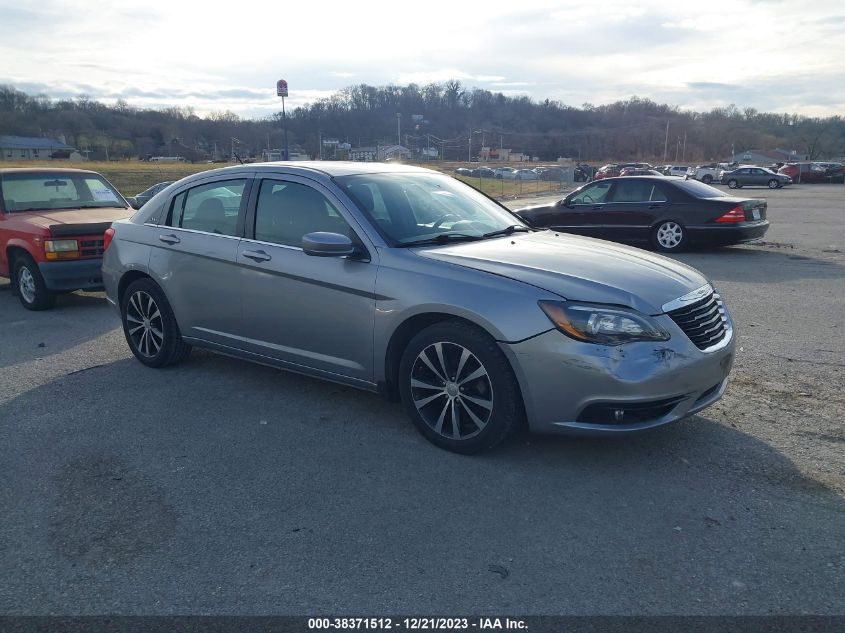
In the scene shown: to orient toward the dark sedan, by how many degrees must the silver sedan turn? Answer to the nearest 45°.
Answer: approximately 90° to its left

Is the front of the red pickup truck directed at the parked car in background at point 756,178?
no

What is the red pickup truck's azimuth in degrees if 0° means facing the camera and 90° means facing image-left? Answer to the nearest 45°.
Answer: approximately 315°

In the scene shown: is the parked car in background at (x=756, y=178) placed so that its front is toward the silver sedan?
no

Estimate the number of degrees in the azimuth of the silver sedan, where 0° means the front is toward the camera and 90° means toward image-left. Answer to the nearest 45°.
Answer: approximately 315°
